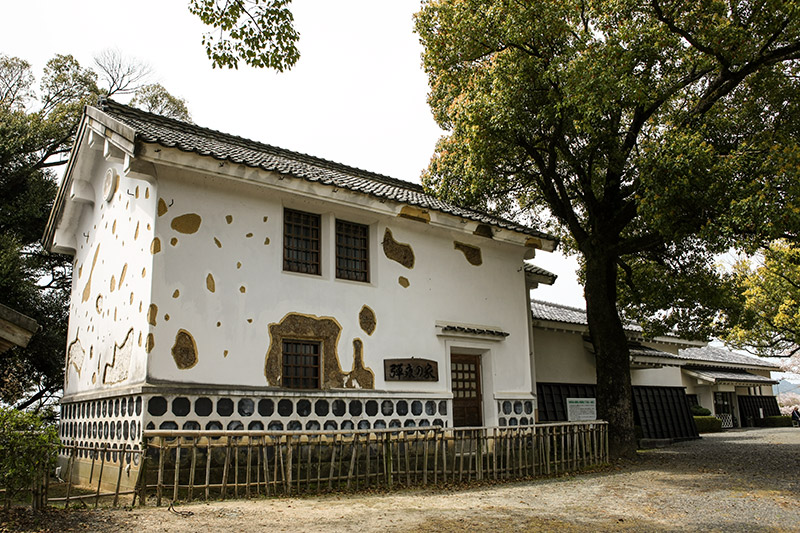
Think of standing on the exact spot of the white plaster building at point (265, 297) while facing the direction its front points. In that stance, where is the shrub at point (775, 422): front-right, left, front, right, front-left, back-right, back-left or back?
left

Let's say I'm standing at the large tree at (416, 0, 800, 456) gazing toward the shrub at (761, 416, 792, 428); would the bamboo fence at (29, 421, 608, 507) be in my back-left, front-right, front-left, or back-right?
back-left

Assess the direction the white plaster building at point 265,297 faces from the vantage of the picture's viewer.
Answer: facing the viewer and to the right of the viewer

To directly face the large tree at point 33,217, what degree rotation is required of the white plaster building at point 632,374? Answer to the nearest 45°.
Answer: approximately 90° to its right

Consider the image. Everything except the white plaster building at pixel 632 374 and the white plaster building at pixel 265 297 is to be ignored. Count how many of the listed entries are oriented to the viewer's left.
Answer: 0

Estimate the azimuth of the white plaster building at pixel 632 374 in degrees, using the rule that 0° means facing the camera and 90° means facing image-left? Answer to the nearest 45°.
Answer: approximately 315°

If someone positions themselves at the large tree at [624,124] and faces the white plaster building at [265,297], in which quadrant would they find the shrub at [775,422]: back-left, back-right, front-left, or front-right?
back-right

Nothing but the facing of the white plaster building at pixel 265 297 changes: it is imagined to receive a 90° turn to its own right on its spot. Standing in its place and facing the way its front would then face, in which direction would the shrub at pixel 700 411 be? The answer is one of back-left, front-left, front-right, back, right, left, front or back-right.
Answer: back

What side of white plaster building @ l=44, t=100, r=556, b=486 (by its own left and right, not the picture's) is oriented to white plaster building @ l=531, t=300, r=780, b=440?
left

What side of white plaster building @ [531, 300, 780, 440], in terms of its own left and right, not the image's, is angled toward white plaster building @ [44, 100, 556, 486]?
right

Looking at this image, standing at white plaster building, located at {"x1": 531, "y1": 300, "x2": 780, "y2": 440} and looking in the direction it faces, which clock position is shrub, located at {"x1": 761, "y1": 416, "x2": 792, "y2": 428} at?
The shrub is roughly at 8 o'clock from the white plaster building.

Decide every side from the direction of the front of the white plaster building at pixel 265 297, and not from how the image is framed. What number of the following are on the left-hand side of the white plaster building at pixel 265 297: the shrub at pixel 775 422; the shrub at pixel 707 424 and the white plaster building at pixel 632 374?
3
